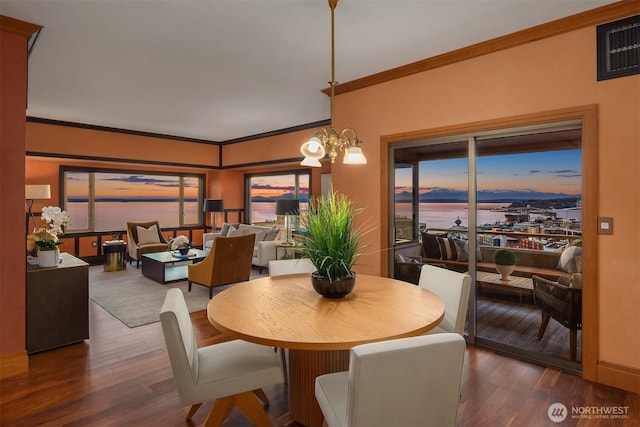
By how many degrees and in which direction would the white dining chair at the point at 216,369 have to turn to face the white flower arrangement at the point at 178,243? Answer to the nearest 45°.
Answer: approximately 90° to its left

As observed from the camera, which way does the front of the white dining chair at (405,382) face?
facing away from the viewer and to the left of the viewer

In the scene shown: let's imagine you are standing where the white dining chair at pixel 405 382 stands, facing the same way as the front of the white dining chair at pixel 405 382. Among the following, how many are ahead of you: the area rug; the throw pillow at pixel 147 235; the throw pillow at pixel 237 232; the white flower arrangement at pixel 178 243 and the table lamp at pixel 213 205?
5

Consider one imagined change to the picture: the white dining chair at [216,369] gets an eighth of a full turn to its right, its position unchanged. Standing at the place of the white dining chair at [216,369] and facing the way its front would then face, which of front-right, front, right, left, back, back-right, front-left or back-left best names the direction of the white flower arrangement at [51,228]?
back

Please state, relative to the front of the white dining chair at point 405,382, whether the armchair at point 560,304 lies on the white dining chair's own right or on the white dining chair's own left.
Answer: on the white dining chair's own right

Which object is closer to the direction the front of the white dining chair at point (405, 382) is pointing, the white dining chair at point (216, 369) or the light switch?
the white dining chair

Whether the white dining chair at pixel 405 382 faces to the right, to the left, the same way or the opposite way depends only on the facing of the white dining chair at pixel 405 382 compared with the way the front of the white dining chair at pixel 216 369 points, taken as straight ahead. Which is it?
to the left

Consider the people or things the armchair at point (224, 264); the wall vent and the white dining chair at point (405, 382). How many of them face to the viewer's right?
0

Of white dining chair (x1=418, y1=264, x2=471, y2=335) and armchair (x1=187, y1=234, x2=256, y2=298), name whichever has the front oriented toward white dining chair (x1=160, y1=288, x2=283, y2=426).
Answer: white dining chair (x1=418, y1=264, x2=471, y2=335)

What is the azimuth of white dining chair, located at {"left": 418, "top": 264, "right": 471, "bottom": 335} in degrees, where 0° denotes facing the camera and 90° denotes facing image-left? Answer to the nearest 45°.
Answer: approximately 45°

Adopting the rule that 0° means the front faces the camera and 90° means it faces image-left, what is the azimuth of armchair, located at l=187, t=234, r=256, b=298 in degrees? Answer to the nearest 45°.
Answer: approximately 135°

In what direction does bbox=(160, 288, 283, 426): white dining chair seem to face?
to the viewer's right

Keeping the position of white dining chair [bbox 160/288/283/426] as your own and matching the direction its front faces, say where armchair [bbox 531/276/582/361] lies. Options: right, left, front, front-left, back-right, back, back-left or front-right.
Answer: front

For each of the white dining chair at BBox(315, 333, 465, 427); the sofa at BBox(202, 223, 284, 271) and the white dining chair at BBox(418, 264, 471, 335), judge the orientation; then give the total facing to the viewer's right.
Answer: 0

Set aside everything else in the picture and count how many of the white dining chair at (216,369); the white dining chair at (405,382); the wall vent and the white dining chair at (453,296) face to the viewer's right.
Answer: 1

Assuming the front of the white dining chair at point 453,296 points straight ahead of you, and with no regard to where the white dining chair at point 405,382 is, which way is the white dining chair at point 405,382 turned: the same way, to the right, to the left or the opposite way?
to the right

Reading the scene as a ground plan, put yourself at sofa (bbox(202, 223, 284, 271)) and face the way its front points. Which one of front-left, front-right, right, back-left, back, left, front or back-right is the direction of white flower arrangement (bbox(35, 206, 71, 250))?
front

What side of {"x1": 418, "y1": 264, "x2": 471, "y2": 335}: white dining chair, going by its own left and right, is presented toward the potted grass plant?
front
